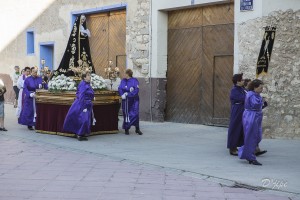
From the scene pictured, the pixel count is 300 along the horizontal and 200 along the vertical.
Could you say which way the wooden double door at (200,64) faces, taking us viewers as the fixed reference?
facing the viewer and to the left of the viewer

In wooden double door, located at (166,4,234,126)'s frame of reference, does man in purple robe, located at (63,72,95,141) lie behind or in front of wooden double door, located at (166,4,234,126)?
in front

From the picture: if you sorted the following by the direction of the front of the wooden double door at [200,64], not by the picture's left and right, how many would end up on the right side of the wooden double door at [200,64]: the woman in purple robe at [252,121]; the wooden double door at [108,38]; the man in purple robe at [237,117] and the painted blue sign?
1

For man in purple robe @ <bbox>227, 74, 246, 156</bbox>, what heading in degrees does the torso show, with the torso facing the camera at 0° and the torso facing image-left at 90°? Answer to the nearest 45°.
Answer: approximately 270°

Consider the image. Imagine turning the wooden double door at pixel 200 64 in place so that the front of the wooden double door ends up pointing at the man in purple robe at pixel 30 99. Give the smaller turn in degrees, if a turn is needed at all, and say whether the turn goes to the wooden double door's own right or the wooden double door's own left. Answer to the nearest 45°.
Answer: approximately 45° to the wooden double door's own right

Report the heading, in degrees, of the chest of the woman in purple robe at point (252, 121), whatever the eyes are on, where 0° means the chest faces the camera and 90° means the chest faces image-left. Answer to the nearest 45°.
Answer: approximately 270°

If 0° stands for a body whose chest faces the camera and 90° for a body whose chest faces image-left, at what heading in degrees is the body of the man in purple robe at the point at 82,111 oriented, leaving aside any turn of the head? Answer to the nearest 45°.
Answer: approximately 270°

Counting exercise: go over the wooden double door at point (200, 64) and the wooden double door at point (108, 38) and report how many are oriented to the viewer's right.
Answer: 0
